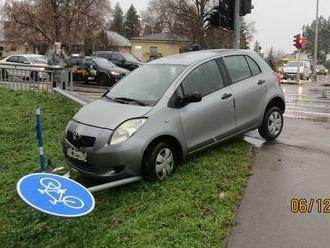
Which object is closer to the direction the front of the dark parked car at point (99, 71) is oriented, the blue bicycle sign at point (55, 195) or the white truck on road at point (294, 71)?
the blue bicycle sign

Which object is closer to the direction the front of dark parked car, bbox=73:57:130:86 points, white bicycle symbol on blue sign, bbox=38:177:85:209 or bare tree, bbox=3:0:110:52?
the white bicycle symbol on blue sign

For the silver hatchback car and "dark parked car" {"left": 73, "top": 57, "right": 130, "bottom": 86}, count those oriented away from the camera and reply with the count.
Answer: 0

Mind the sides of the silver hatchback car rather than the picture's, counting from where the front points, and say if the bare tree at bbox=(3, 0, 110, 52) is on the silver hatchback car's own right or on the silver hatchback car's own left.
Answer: on the silver hatchback car's own right

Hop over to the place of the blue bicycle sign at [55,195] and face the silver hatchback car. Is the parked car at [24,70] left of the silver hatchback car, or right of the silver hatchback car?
left

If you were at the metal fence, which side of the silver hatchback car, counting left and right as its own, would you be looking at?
right

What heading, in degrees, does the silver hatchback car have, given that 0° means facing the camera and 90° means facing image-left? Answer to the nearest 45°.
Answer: approximately 45°

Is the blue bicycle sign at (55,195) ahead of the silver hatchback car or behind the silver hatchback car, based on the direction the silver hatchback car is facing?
ahead
